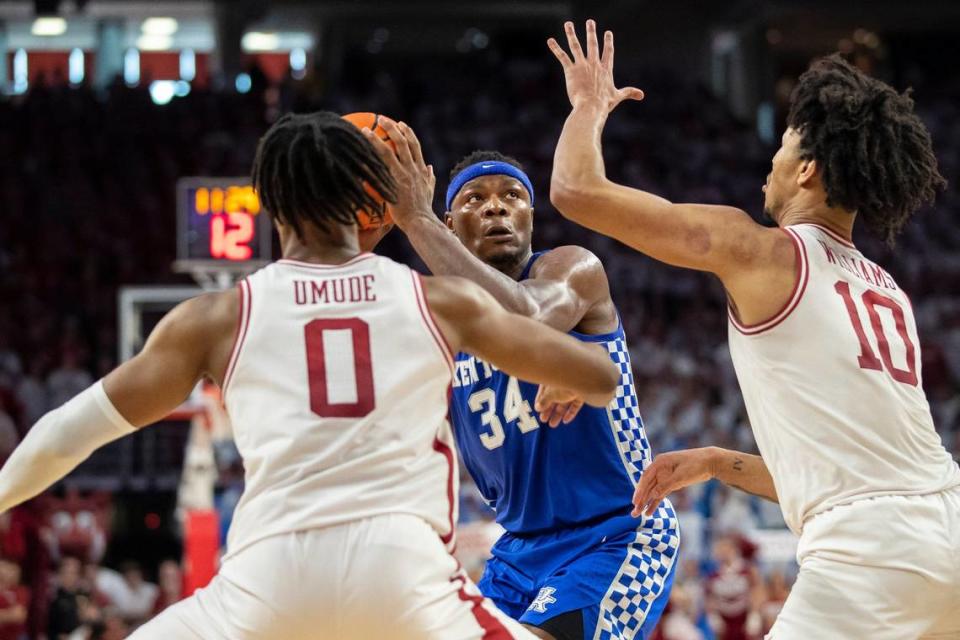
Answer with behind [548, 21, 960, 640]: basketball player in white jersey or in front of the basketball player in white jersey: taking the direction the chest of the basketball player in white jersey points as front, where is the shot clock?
in front

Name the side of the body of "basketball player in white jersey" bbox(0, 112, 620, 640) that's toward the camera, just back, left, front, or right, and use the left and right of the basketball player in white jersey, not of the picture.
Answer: back

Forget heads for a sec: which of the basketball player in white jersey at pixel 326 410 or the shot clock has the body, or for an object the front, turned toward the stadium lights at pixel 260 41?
the basketball player in white jersey

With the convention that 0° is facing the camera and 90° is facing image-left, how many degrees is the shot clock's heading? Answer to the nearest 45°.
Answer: approximately 0°

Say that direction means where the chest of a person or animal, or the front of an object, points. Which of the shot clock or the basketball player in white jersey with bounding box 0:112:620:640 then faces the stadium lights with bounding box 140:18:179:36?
the basketball player in white jersey

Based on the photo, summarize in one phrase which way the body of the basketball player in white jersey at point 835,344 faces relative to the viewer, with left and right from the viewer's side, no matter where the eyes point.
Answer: facing away from the viewer and to the left of the viewer

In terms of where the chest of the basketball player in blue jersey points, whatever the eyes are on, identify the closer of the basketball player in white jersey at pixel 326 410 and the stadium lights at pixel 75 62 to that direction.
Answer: the basketball player in white jersey

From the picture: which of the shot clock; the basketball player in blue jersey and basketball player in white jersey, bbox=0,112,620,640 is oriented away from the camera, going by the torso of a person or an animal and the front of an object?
the basketball player in white jersey

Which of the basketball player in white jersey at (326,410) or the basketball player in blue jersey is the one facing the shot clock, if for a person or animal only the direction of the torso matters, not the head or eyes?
the basketball player in white jersey

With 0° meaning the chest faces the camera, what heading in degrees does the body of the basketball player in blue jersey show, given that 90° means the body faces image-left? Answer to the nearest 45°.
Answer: approximately 45°

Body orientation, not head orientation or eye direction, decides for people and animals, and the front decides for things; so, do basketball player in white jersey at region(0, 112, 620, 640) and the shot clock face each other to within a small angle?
yes

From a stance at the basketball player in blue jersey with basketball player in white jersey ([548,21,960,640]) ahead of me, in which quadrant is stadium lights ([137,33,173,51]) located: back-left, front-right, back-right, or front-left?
back-left

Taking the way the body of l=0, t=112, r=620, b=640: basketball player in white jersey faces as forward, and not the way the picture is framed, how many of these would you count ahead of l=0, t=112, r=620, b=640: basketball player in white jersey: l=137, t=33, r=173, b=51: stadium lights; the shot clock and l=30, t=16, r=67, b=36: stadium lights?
3

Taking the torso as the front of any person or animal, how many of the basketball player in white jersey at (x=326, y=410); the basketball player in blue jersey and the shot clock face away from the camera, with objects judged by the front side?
1

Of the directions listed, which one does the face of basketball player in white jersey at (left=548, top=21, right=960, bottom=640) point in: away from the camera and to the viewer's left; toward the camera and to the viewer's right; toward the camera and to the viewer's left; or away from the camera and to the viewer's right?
away from the camera and to the viewer's left
